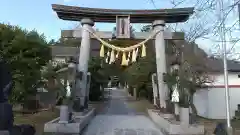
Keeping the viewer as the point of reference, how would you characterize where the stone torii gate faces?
facing the viewer

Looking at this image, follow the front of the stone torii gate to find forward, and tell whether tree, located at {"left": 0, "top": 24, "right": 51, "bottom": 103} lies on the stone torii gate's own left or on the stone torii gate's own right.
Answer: on the stone torii gate's own right

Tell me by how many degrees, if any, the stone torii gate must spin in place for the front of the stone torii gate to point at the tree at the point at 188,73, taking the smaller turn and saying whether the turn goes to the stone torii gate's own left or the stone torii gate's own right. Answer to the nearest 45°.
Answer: approximately 90° to the stone torii gate's own left
